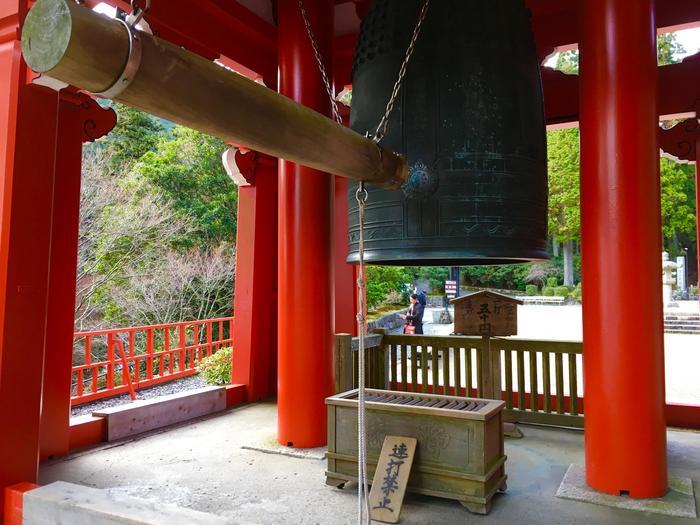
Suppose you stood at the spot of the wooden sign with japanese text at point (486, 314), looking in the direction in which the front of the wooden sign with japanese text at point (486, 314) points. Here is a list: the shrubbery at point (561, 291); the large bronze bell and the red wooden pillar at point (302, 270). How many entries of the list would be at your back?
1

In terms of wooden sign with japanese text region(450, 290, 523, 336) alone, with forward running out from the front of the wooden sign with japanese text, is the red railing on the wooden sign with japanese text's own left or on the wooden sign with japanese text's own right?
on the wooden sign with japanese text's own right

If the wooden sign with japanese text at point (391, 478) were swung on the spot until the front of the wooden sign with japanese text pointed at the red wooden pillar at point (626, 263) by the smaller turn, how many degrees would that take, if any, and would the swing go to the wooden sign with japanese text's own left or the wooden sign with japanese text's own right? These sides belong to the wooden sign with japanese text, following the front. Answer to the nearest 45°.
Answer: approximately 90° to the wooden sign with japanese text's own left

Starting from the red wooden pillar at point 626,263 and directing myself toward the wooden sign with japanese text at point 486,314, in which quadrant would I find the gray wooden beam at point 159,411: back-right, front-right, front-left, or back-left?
front-left

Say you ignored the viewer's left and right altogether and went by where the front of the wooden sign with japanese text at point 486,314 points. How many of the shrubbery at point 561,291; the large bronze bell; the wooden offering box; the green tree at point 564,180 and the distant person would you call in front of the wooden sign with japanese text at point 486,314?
2

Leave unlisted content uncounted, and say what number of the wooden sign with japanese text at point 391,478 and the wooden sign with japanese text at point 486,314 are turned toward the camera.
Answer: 2

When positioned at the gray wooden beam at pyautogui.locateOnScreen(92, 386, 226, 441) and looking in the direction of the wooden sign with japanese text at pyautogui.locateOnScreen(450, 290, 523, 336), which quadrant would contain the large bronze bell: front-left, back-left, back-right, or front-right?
front-right

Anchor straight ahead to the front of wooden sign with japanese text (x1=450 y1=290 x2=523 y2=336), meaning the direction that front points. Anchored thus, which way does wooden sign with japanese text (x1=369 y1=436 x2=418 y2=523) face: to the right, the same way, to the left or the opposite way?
the same way

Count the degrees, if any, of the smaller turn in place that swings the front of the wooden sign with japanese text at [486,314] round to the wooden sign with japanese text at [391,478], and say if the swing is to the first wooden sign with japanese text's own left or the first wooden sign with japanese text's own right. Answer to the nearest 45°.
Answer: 0° — it already faces it

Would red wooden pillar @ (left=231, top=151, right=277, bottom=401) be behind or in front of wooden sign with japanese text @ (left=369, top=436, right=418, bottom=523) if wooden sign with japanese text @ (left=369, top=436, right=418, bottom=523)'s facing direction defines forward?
behind

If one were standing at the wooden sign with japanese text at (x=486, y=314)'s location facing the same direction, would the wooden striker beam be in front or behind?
in front

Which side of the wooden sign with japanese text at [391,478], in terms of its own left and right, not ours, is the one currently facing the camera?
front

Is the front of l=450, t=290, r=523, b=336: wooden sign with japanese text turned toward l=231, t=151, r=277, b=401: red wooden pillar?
no

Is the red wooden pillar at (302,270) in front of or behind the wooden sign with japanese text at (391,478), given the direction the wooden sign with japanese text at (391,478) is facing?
behind

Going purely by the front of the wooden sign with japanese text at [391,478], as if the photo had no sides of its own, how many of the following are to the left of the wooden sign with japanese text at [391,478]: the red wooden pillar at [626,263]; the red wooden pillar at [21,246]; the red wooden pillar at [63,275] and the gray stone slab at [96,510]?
1

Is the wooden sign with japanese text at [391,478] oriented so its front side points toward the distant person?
no

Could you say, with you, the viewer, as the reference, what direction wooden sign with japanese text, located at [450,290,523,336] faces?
facing the viewer
